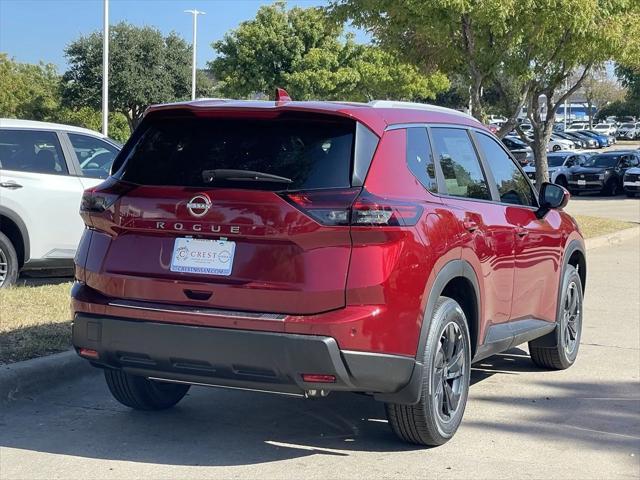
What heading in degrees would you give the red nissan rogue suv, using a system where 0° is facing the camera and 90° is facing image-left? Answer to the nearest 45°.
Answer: approximately 225°

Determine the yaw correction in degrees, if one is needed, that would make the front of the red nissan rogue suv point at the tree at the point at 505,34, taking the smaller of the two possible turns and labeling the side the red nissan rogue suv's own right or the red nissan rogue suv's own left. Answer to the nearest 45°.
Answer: approximately 45° to the red nissan rogue suv's own left

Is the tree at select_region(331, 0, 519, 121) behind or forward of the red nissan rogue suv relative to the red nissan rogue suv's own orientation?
forward

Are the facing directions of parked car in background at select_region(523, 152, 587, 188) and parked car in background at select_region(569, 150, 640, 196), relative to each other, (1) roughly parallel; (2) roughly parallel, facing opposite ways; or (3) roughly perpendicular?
roughly parallel

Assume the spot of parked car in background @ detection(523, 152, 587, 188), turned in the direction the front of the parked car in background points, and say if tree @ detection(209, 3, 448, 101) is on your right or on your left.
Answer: on your right

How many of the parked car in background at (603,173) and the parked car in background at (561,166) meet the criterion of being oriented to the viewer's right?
0

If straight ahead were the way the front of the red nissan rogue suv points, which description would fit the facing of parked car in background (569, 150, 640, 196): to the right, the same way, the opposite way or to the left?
the opposite way

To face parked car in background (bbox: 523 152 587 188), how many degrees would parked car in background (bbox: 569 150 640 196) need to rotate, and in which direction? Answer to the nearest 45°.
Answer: approximately 90° to its right

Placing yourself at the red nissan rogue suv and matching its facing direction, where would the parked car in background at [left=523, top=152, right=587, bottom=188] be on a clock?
The parked car in background is roughly at 11 o'clock from the red nissan rogue suv.

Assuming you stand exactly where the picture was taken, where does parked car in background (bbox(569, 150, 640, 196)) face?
facing the viewer and to the left of the viewer

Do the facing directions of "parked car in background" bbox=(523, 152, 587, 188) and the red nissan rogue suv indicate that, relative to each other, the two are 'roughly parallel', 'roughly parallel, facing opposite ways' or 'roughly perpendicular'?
roughly parallel, facing opposite ways
